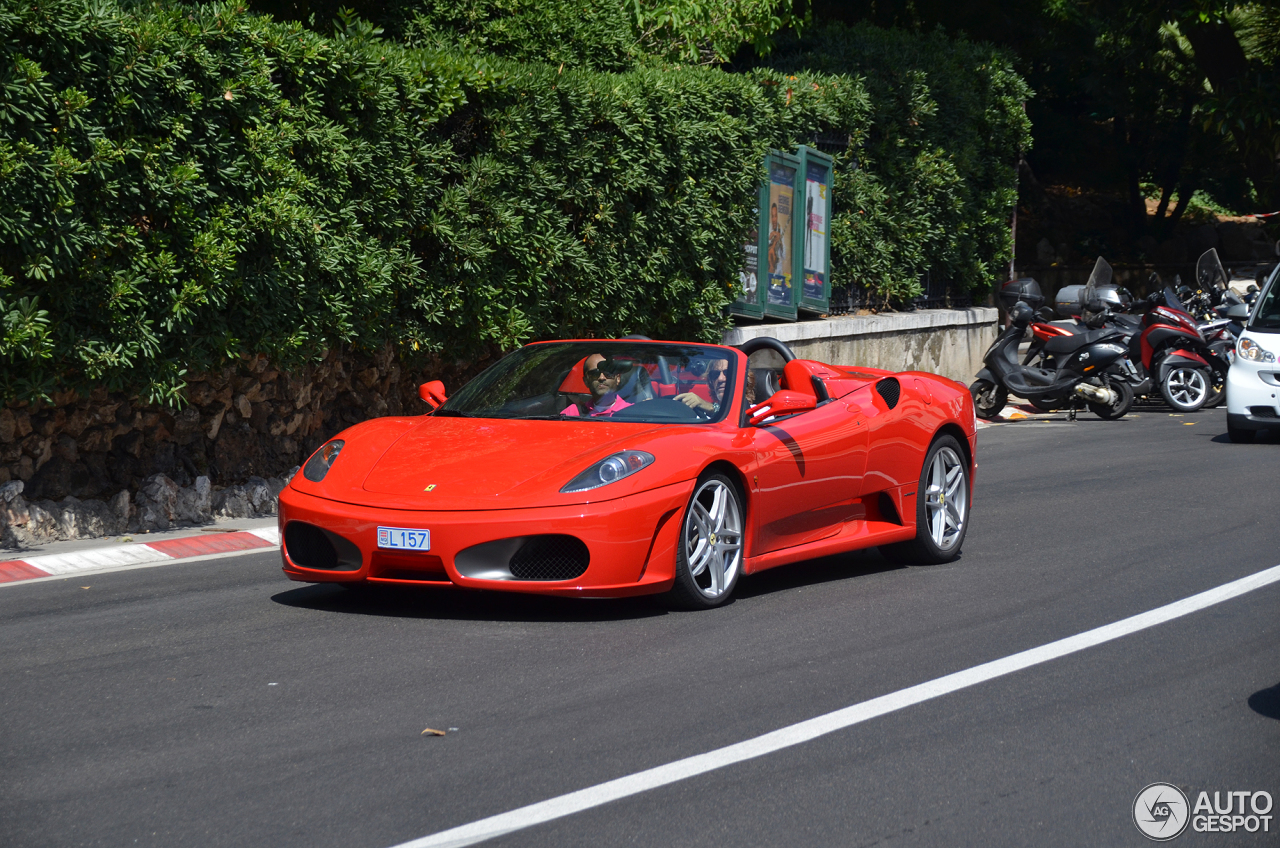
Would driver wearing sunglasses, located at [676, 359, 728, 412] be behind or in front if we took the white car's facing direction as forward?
in front

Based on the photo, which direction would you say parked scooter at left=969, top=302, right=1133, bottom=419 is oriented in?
to the viewer's left

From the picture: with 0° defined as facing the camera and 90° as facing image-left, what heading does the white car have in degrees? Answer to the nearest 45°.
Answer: approximately 45°

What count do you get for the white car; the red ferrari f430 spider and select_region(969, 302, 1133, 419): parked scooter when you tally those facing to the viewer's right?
0

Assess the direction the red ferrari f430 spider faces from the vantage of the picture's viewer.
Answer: facing the viewer and to the left of the viewer

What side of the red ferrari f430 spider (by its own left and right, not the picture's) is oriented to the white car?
back

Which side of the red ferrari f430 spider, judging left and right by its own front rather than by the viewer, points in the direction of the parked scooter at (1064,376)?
back

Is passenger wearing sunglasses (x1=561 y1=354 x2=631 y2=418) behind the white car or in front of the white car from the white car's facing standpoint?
in front

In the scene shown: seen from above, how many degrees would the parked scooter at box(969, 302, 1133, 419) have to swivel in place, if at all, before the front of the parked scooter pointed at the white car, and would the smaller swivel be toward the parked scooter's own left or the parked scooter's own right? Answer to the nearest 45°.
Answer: approximately 135° to the parked scooter's own left

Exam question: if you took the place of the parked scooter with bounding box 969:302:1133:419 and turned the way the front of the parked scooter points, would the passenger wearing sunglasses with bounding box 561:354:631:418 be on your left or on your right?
on your left
